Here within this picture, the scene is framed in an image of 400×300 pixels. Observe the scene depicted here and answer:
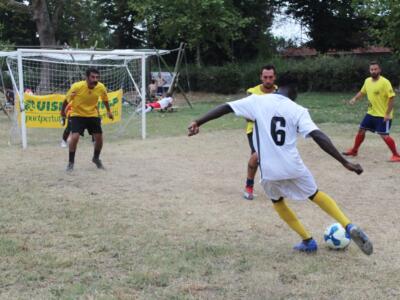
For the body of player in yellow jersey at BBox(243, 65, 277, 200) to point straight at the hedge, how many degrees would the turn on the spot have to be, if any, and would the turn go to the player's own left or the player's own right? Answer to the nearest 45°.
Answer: approximately 180°

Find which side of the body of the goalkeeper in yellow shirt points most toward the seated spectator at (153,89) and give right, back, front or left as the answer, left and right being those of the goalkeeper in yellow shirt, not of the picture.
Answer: back

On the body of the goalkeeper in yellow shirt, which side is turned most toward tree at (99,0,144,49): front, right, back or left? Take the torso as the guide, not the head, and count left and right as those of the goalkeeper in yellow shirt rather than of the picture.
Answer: back

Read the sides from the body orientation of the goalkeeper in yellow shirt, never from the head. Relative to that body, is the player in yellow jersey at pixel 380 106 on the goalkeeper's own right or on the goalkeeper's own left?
on the goalkeeper's own left

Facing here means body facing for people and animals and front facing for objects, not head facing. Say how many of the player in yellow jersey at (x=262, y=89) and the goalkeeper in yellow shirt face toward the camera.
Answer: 2

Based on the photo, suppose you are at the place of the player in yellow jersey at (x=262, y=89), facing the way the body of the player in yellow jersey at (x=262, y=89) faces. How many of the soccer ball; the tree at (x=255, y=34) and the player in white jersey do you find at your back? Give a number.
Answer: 1

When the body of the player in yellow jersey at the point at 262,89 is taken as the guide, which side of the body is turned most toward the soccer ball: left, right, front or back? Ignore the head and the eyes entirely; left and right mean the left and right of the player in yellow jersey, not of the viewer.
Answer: front

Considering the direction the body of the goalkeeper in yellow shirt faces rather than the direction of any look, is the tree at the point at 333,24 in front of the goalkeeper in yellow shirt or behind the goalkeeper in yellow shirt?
behind

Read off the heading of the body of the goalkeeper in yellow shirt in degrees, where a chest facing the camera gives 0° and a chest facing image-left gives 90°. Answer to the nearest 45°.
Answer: approximately 0°
